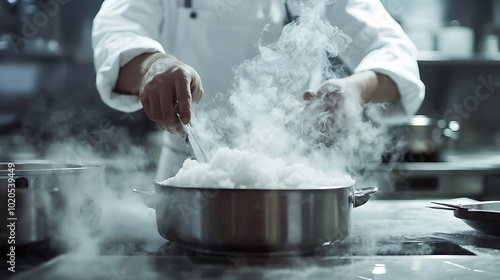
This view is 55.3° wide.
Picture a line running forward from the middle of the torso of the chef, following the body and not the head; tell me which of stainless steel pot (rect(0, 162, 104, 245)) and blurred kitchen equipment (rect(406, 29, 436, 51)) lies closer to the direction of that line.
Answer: the stainless steel pot

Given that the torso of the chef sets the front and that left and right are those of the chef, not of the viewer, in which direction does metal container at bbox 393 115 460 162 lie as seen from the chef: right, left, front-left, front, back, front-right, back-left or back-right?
back-left

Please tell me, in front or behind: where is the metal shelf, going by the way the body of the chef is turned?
behind

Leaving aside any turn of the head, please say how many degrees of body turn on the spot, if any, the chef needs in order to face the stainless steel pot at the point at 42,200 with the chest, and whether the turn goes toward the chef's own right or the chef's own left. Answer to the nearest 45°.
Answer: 0° — they already face it

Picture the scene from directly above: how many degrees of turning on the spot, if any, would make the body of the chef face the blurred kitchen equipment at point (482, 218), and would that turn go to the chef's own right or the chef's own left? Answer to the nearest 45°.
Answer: approximately 45° to the chef's own left

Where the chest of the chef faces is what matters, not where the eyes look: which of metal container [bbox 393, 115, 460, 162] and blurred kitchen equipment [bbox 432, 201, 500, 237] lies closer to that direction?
the blurred kitchen equipment

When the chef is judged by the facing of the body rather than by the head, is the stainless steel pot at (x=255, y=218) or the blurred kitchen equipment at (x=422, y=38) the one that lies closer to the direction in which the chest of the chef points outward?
the stainless steel pot

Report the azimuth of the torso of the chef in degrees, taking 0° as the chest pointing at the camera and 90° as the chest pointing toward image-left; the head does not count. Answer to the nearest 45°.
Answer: approximately 0°

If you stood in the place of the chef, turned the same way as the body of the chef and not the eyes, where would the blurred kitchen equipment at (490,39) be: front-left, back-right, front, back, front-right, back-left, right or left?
back-left

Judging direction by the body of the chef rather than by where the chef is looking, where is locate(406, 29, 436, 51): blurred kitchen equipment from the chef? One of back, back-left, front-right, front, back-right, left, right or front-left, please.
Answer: back-left
